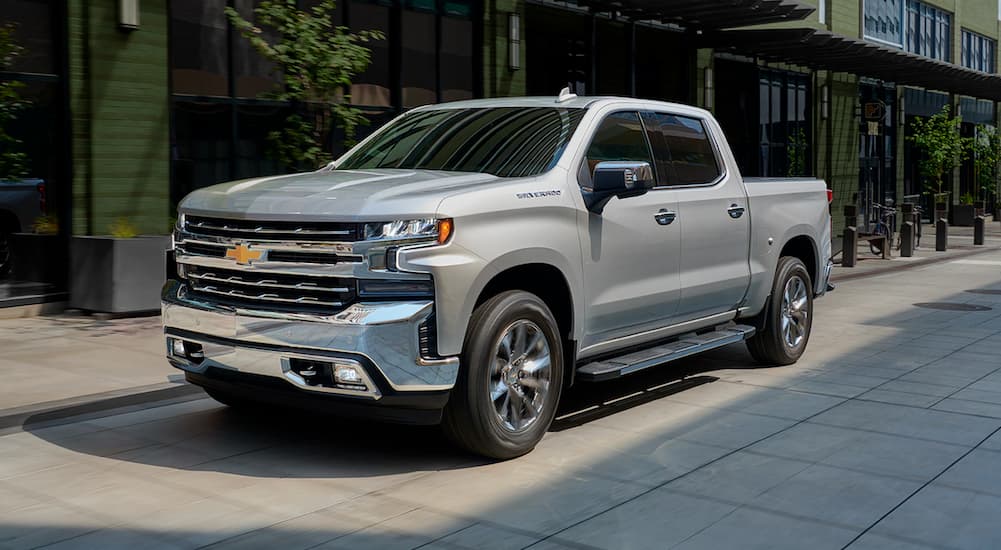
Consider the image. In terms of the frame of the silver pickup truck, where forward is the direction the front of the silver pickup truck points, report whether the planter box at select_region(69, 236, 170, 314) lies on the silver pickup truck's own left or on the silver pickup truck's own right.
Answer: on the silver pickup truck's own right

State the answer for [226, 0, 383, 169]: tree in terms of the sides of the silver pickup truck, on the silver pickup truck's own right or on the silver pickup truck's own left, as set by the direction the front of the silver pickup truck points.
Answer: on the silver pickup truck's own right

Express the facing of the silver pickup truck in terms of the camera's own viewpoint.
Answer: facing the viewer and to the left of the viewer

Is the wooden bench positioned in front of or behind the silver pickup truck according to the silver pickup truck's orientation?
behind

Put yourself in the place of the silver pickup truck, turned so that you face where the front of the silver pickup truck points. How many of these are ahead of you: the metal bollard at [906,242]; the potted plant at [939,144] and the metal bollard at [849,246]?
0

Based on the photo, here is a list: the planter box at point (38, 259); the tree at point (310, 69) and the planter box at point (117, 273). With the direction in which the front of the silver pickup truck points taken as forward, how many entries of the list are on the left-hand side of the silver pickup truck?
0

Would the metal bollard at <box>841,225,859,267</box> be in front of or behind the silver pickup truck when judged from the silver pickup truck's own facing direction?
behind

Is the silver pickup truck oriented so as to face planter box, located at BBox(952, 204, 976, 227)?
no

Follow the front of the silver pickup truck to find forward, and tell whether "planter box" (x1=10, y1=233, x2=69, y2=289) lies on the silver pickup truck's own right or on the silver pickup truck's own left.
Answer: on the silver pickup truck's own right
